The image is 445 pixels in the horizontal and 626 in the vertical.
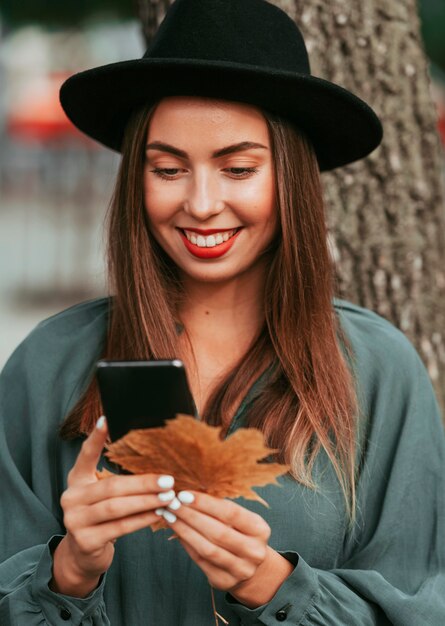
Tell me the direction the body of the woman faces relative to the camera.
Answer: toward the camera

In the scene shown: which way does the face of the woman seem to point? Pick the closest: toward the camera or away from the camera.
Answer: toward the camera

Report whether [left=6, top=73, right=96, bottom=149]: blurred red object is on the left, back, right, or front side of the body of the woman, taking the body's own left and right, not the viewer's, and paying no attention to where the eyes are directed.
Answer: back

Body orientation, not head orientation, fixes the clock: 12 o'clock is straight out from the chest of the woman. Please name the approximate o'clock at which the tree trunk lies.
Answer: The tree trunk is roughly at 7 o'clock from the woman.

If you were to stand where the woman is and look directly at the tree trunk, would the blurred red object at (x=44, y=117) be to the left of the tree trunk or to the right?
left
